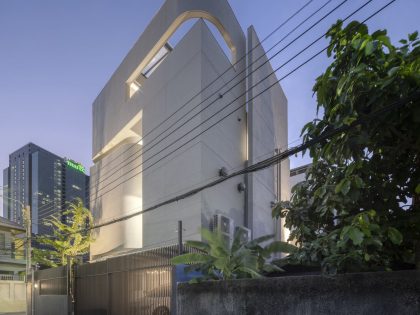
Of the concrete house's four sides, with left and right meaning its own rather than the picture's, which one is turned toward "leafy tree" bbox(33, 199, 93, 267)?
right

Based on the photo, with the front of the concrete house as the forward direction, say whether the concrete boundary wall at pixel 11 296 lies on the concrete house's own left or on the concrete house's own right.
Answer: on the concrete house's own right

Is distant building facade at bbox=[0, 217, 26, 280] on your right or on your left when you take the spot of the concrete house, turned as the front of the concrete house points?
on your right

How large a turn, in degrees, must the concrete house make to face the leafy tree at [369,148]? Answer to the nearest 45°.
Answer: approximately 45° to its left

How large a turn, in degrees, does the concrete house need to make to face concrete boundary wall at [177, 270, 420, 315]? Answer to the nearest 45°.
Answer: approximately 45° to its left

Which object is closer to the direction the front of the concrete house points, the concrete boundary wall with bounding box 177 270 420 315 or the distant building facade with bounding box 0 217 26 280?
the concrete boundary wall

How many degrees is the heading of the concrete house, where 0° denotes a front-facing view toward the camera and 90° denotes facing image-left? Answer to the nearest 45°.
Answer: approximately 45°

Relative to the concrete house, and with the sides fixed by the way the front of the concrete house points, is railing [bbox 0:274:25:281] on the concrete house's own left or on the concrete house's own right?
on the concrete house's own right
